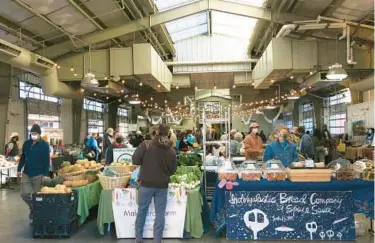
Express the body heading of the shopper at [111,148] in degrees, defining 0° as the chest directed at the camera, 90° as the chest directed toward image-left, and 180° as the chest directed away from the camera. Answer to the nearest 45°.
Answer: approximately 315°

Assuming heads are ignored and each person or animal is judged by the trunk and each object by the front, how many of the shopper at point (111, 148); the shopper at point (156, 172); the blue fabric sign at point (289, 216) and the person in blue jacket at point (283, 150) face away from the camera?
1

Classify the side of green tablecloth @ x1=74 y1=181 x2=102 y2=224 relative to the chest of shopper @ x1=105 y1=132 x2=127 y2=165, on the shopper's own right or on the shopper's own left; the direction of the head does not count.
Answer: on the shopper's own right

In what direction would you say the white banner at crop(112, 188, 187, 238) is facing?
toward the camera

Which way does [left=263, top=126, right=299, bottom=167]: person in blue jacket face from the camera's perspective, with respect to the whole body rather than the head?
toward the camera

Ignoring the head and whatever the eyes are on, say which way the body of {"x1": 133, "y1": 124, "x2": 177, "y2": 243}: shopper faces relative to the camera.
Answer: away from the camera

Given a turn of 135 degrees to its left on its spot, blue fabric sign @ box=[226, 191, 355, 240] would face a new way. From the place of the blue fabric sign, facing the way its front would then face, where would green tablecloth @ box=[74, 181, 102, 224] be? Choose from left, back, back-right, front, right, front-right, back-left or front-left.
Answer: back-left

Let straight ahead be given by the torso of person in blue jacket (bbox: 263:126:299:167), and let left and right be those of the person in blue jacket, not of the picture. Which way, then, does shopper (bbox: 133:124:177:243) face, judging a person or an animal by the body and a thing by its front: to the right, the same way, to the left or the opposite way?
the opposite way
